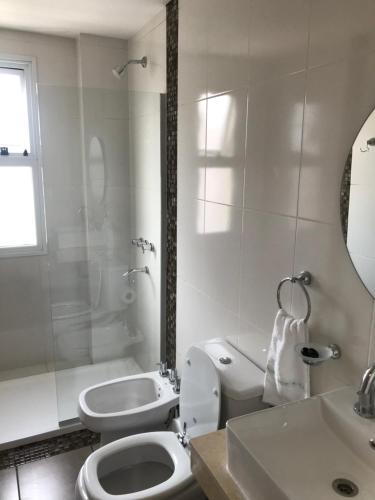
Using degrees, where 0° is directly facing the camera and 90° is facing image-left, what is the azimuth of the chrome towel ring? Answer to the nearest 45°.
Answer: approximately 45°

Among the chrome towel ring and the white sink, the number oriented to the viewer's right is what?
0

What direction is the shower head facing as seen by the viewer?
to the viewer's left

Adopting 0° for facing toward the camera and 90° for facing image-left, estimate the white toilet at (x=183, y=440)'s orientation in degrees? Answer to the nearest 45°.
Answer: approximately 45°

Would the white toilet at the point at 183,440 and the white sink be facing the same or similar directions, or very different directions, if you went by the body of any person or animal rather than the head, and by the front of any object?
same or similar directions

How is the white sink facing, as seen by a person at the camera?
facing the viewer and to the left of the viewer

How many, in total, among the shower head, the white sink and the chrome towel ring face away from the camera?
0

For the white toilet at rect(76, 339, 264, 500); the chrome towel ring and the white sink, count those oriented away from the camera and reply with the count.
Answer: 0

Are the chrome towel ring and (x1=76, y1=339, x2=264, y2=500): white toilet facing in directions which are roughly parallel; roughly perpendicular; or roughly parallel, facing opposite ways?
roughly parallel

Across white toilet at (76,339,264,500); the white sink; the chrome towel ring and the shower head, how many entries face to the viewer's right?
0

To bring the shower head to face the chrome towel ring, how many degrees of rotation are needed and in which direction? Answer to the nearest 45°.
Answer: approximately 90° to its left
